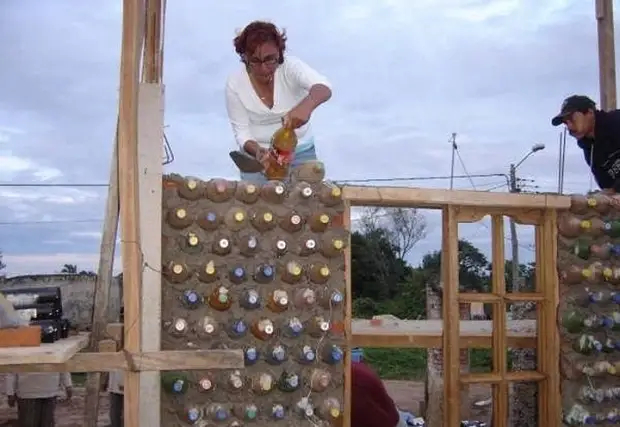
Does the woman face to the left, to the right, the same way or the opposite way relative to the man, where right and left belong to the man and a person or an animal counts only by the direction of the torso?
to the left

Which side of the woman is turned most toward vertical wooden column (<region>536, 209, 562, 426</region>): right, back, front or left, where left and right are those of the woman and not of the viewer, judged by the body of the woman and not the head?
left

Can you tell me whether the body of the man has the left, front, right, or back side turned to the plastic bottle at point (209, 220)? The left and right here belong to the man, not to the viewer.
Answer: front

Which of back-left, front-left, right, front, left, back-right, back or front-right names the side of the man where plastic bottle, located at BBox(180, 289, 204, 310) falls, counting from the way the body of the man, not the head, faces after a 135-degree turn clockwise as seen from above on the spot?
back-left

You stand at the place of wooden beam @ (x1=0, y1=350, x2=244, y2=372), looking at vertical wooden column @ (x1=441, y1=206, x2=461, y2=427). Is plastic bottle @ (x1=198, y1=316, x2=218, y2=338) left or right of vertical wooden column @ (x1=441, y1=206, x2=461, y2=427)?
left

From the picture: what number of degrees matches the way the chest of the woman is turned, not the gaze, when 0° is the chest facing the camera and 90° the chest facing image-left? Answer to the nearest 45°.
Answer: approximately 0°

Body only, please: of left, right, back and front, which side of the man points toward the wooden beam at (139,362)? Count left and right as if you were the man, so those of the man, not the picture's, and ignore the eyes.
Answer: front

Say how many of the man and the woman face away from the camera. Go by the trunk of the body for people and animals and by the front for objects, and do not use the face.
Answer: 0

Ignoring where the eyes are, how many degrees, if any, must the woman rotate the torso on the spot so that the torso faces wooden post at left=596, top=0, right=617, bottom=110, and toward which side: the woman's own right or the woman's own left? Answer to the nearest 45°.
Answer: approximately 135° to the woman's own left

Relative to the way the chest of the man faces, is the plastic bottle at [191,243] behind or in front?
in front

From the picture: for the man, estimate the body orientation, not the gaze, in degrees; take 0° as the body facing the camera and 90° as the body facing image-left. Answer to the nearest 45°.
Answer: approximately 45°

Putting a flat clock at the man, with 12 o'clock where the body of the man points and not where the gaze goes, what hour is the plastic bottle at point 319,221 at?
The plastic bottle is roughly at 12 o'clock from the man.
